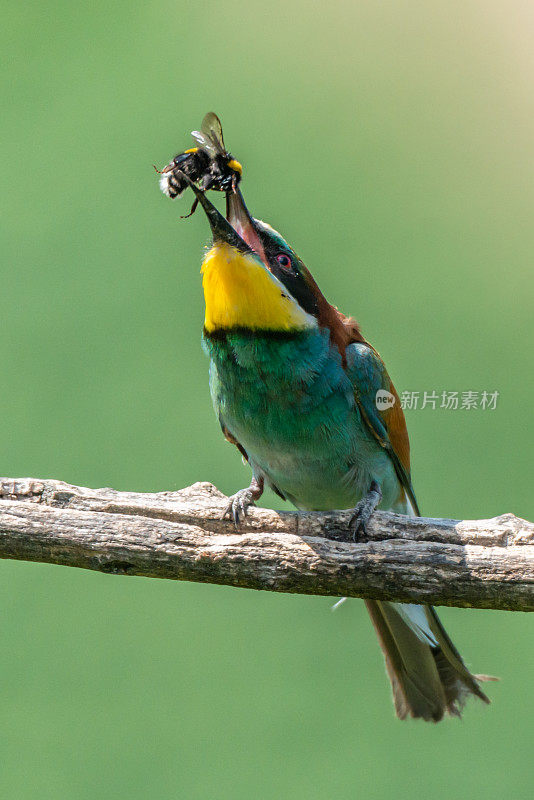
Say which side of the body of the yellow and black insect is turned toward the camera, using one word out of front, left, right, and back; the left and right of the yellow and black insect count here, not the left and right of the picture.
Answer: right

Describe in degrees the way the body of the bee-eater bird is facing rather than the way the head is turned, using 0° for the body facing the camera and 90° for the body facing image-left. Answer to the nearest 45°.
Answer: approximately 45°
